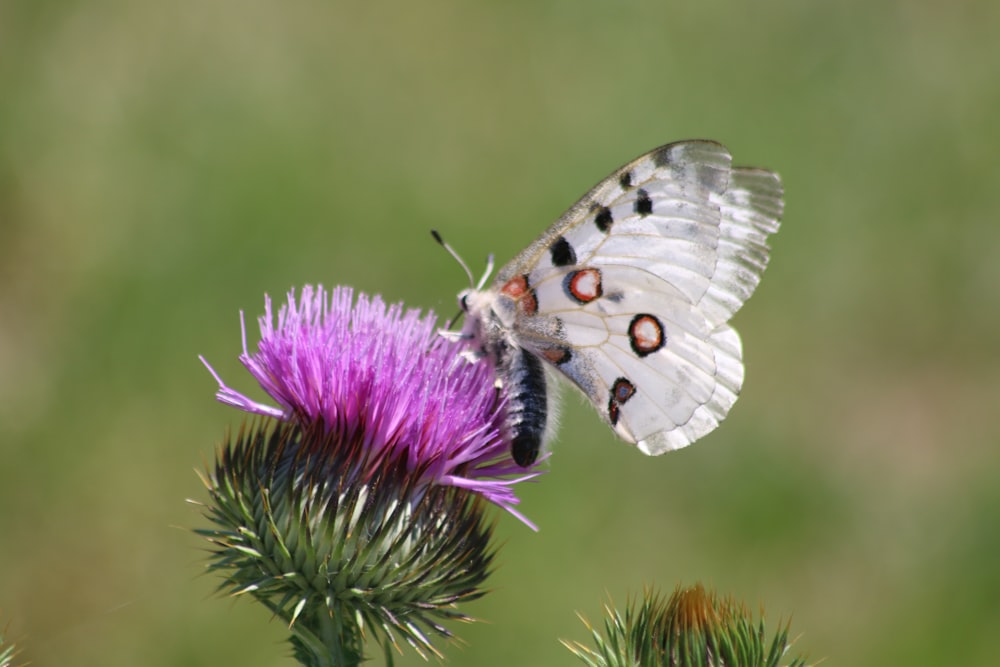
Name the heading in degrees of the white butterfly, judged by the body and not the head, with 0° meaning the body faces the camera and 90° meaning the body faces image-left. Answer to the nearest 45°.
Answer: approximately 90°
